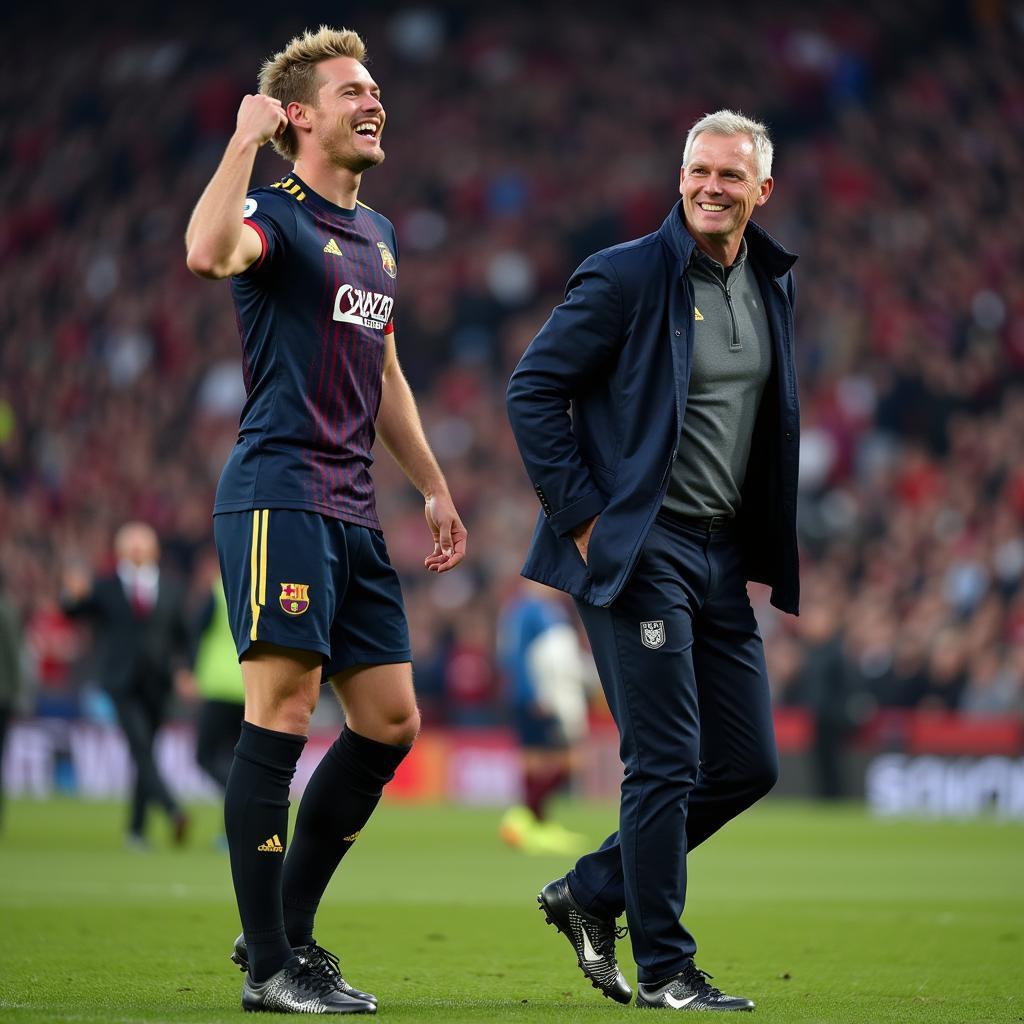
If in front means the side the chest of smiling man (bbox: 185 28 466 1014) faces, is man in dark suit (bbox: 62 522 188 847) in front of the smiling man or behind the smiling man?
behind

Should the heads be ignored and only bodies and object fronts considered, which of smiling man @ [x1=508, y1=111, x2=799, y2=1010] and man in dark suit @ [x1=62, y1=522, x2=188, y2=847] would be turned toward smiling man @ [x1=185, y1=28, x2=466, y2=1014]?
the man in dark suit

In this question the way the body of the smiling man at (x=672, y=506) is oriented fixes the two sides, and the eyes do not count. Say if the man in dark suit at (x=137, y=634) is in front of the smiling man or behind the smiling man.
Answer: behind

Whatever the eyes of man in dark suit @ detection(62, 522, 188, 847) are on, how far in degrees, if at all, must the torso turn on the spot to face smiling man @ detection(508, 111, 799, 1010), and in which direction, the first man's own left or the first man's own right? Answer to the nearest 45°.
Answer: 0° — they already face them

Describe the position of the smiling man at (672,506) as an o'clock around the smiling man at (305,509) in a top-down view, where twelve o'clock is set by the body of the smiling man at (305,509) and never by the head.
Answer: the smiling man at (672,506) is roughly at 10 o'clock from the smiling man at (305,509).

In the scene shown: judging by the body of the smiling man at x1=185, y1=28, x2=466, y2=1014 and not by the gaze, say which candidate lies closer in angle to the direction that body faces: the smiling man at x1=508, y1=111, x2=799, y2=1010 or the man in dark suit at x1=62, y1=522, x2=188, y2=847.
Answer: the smiling man

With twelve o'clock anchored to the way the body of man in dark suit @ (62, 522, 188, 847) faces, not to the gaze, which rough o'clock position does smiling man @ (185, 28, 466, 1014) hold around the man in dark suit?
The smiling man is roughly at 12 o'clock from the man in dark suit.
